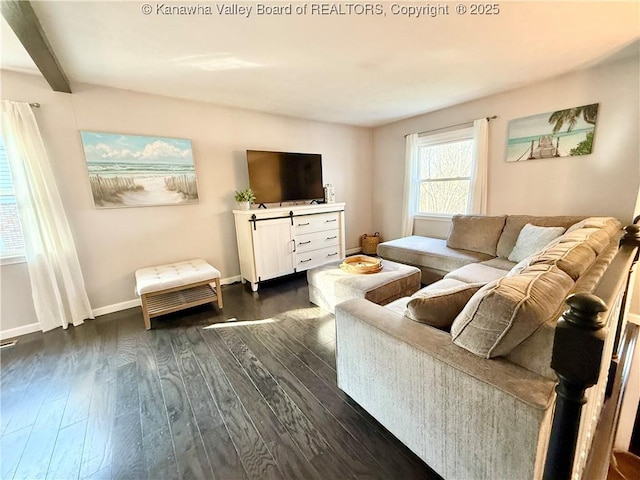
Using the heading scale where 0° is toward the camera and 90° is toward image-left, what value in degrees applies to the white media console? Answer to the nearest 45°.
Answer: approximately 315°

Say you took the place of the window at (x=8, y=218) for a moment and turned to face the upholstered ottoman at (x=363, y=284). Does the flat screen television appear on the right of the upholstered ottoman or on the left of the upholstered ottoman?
left

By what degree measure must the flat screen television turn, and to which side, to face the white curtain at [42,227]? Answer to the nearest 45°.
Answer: approximately 90° to its right

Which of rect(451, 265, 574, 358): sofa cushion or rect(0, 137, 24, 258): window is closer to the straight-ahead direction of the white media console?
the sofa cushion

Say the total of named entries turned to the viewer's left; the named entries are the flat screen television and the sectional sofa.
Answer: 1

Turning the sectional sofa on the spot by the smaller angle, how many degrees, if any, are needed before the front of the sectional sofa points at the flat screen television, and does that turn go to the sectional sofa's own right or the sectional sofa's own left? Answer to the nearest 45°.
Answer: approximately 45° to the sectional sofa's own right

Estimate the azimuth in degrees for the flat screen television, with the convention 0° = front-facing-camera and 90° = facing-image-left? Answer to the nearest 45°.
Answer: approximately 315°

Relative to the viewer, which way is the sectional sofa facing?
to the viewer's left

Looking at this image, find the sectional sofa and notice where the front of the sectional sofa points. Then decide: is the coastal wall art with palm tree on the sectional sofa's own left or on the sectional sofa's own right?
on the sectional sofa's own right

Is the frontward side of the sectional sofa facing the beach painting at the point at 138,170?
yes

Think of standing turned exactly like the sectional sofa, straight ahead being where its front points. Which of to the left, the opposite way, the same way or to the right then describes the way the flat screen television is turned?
the opposite way

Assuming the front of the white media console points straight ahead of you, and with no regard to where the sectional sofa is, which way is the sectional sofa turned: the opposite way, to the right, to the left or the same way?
the opposite way

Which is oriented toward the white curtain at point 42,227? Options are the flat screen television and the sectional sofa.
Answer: the sectional sofa

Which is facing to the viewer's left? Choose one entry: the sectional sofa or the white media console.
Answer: the sectional sofa

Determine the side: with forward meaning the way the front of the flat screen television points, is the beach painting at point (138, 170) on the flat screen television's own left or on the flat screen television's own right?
on the flat screen television's own right
